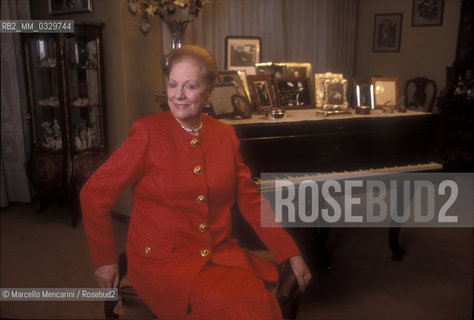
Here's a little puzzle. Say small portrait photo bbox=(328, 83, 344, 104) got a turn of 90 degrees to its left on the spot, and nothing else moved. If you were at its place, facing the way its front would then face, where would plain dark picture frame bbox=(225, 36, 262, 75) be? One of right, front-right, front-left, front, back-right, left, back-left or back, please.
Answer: back-left

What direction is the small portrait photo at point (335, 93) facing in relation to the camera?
toward the camera

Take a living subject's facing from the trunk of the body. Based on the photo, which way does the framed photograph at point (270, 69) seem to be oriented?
toward the camera

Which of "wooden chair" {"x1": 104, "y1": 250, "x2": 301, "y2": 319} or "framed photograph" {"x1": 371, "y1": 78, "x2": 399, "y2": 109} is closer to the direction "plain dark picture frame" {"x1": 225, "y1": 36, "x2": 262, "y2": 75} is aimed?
the wooden chair

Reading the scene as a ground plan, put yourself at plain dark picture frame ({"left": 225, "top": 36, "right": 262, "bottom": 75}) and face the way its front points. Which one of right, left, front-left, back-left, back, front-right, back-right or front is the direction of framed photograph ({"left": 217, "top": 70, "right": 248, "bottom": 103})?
front

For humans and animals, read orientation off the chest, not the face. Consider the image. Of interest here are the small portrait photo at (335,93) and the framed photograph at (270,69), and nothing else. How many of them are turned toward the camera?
2

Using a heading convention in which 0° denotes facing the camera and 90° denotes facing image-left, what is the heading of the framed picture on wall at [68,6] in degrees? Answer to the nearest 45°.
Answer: approximately 0°

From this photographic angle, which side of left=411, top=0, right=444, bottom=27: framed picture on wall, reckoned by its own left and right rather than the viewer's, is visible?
front

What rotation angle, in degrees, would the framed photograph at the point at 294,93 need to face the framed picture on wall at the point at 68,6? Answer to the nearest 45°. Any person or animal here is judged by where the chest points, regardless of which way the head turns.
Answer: approximately 135° to its right
